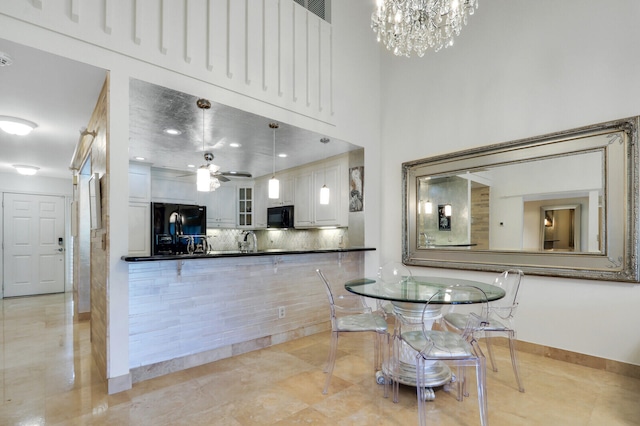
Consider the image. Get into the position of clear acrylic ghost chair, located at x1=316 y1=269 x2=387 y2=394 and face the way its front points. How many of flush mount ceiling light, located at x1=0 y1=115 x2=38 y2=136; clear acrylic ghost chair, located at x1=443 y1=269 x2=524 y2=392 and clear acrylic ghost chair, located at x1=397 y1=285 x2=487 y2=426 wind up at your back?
1

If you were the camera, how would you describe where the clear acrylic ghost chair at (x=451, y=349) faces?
facing away from the viewer and to the left of the viewer

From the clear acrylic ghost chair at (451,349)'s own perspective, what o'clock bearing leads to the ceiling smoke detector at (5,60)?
The ceiling smoke detector is roughly at 10 o'clock from the clear acrylic ghost chair.

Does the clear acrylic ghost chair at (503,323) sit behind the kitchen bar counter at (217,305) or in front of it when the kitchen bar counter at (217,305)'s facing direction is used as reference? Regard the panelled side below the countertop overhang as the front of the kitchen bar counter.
in front

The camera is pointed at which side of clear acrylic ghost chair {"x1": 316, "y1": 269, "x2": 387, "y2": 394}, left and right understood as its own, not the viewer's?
right

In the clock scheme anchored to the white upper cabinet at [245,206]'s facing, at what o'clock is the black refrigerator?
The black refrigerator is roughly at 2 o'clock from the white upper cabinet.

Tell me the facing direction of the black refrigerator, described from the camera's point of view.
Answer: facing the viewer and to the right of the viewer

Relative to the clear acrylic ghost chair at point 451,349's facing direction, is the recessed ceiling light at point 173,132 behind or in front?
in front

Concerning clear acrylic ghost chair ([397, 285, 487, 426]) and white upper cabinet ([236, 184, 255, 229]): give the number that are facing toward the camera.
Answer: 1

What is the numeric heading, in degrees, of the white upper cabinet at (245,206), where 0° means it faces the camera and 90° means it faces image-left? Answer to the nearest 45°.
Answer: approximately 0°

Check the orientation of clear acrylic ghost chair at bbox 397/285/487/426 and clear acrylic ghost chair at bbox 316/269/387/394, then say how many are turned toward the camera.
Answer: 0
